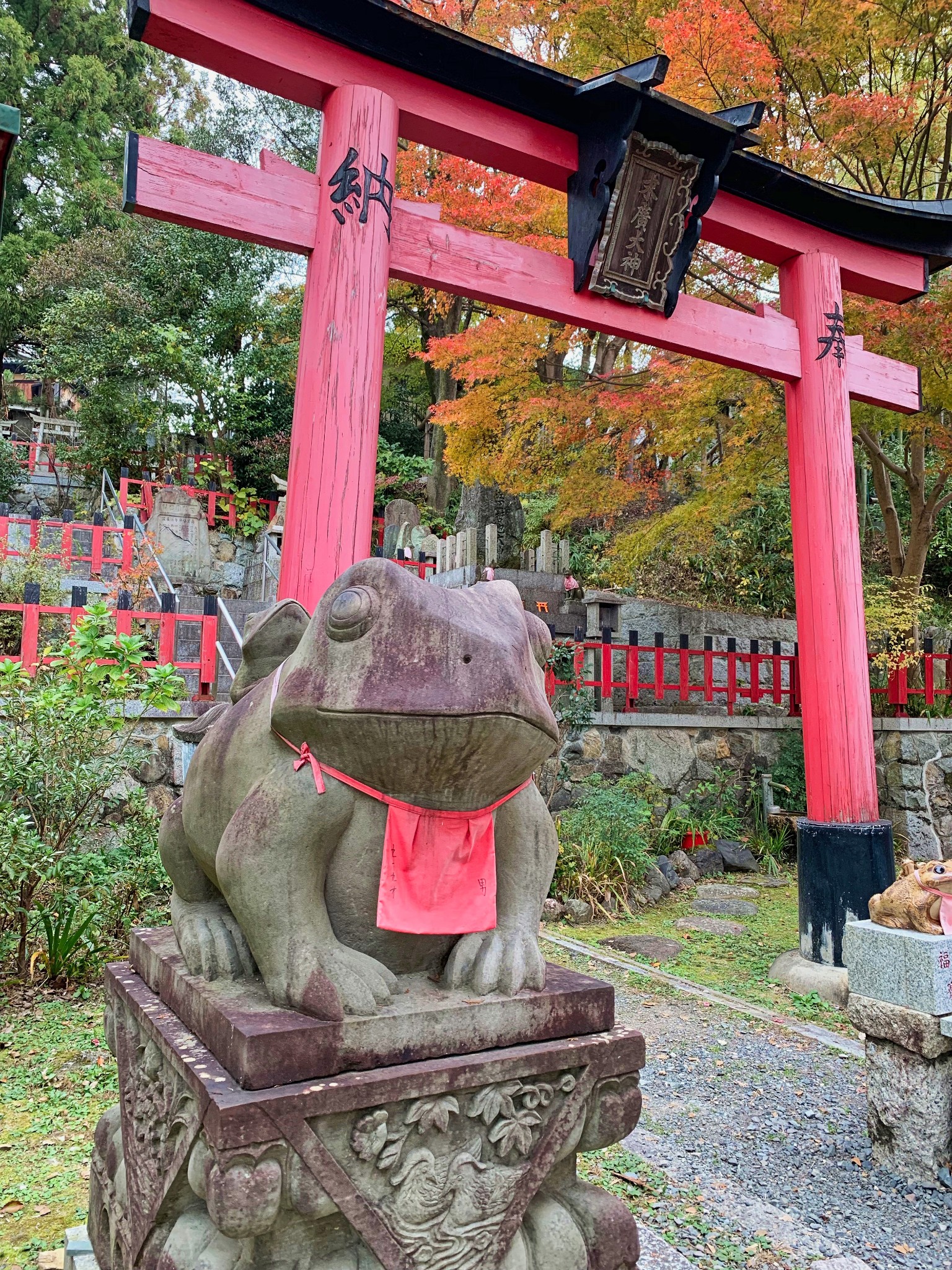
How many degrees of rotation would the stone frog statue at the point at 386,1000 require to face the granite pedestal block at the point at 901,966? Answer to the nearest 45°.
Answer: approximately 90° to its left

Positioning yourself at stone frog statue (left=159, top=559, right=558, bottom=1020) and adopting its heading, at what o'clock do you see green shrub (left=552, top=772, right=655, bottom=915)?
The green shrub is roughly at 8 o'clock from the stone frog statue.

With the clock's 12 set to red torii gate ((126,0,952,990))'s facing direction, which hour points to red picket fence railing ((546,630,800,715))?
The red picket fence railing is roughly at 8 o'clock from the red torii gate.

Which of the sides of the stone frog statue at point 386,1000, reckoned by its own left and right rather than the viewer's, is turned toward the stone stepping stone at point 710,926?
left

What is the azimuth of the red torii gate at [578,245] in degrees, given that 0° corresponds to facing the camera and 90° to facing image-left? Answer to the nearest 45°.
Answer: approximately 315°

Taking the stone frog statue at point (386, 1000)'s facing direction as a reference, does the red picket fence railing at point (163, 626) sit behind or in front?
behind

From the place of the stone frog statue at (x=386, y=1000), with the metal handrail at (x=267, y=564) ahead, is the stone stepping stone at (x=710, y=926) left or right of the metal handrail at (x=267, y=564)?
right

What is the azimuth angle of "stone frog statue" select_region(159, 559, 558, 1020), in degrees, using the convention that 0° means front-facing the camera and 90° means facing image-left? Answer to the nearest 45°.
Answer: approximately 315°

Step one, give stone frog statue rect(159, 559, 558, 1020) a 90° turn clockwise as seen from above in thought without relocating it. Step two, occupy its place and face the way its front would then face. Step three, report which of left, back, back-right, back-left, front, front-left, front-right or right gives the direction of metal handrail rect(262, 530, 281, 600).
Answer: back-right
